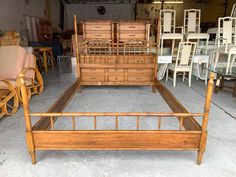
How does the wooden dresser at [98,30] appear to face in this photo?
toward the camera

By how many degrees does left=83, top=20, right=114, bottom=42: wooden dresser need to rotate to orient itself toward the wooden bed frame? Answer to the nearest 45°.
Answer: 0° — it already faces it

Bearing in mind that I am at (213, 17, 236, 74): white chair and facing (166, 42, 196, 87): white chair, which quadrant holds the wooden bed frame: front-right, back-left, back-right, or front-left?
front-left

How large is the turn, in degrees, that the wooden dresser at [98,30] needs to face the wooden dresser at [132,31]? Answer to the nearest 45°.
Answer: approximately 90° to its left

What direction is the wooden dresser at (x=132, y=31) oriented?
toward the camera

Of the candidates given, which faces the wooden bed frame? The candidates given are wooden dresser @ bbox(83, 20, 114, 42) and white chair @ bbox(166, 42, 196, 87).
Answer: the wooden dresser

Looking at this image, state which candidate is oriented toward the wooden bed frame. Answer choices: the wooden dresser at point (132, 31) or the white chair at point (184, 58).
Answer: the wooden dresser

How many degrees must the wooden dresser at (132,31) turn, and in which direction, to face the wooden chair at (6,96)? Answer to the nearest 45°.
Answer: approximately 45° to its right

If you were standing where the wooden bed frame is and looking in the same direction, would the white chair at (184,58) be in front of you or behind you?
behind

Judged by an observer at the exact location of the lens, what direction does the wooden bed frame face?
facing the viewer

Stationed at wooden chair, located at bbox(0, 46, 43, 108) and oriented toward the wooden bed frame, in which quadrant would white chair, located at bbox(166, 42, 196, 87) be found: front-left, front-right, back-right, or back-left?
front-left

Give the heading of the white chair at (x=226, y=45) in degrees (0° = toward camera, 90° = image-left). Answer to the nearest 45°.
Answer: approximately 315°
